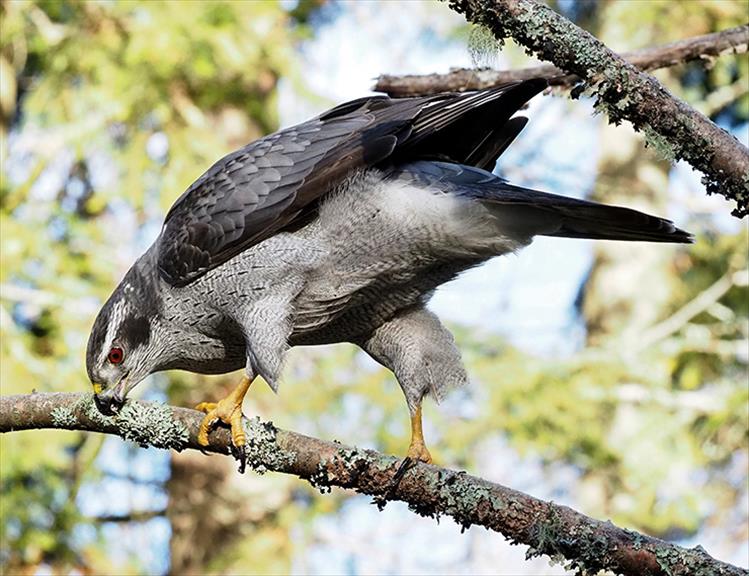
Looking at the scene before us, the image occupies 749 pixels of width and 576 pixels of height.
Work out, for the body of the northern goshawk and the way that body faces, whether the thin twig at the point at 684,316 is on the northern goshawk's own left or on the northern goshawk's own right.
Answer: on the northern goshawk's own right

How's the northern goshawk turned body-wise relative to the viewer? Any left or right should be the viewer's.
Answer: facing to the left of the viewer

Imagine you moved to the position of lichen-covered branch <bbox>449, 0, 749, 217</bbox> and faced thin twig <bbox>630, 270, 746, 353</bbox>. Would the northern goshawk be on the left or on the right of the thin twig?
left
